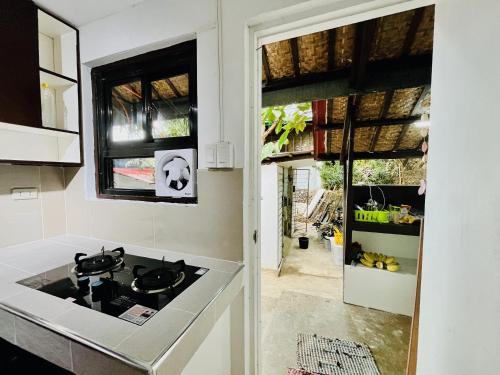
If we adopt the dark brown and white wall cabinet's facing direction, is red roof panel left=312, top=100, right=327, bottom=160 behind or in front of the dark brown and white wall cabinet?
in front

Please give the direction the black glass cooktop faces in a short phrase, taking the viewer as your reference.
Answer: facing the viewer and to the left of the viewer

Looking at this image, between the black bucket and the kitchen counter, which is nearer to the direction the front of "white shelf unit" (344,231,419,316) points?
the kitchen counter

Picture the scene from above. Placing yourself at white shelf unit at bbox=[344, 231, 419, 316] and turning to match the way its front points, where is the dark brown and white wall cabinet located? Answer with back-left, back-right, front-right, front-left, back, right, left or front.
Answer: front

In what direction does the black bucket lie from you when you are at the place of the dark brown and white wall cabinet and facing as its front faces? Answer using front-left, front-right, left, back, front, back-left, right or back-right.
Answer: front-left

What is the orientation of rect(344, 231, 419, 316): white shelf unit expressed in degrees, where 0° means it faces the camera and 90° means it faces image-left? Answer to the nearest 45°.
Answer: approximately 45°

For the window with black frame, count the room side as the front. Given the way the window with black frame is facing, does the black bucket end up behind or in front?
behind

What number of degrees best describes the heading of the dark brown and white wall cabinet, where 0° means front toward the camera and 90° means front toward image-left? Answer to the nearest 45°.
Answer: approximately 315°
